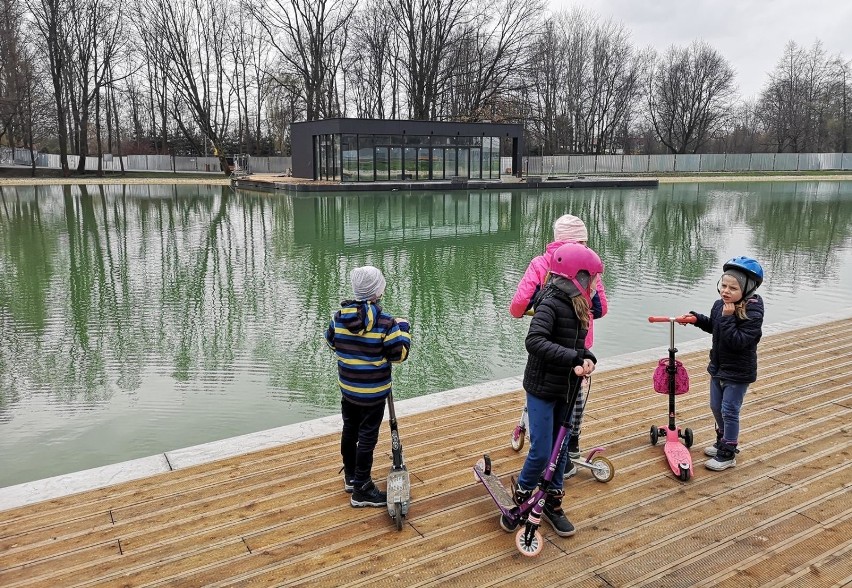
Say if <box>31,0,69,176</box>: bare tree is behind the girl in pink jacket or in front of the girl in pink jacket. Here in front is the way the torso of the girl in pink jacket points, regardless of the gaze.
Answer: in front

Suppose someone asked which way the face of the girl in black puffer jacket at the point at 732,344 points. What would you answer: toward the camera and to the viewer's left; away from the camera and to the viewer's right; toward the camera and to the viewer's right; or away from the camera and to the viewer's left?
toward the camera and to the viewer's left

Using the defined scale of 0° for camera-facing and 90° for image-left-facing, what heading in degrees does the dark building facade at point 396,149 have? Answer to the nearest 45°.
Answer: approximately 0°

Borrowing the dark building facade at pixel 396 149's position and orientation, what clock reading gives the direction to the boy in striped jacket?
The boy in striped jacket is roughly at 12 o'clock from the dark building facade.

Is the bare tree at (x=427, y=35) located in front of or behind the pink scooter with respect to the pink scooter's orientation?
in front

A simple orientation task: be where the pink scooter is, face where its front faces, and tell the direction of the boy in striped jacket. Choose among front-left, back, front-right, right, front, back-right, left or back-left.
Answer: back-left

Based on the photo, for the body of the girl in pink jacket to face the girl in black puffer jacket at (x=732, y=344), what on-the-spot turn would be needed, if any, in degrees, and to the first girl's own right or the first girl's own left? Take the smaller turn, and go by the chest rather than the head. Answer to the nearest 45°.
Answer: approximately 90° to the first girl's own right

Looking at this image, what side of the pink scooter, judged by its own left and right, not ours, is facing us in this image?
back

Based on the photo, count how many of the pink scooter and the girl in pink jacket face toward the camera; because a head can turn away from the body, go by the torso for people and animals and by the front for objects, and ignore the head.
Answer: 0
